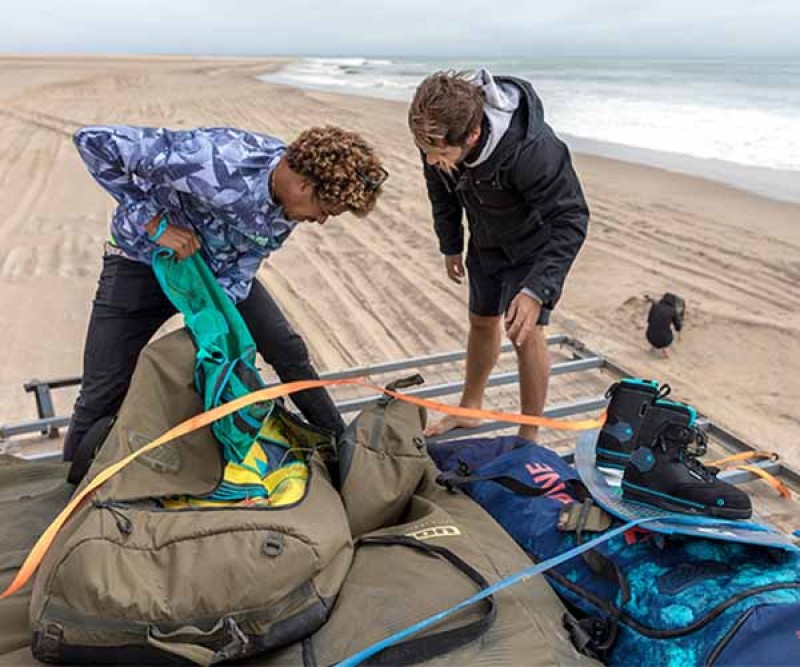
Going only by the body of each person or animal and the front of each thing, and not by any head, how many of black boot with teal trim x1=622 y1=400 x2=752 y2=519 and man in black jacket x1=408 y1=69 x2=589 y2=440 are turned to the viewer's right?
1

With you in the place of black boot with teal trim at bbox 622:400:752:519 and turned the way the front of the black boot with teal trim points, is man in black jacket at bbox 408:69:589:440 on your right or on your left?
on your left

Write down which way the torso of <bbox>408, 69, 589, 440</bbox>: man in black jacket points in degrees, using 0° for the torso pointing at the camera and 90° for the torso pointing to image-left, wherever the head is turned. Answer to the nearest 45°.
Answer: approximately 45°

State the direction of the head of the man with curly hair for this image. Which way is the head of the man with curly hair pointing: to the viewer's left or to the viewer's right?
to the viewer's right

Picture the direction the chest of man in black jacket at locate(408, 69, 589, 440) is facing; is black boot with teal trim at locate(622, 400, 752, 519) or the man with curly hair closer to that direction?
the man with curly hair

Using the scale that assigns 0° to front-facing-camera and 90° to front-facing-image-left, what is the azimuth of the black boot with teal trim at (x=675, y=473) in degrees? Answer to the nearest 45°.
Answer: approximately 270°

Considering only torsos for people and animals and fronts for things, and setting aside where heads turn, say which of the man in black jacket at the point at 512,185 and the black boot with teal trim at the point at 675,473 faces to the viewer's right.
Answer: the black boot with teal trim

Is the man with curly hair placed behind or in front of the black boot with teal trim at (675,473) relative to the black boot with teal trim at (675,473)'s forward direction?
behind
